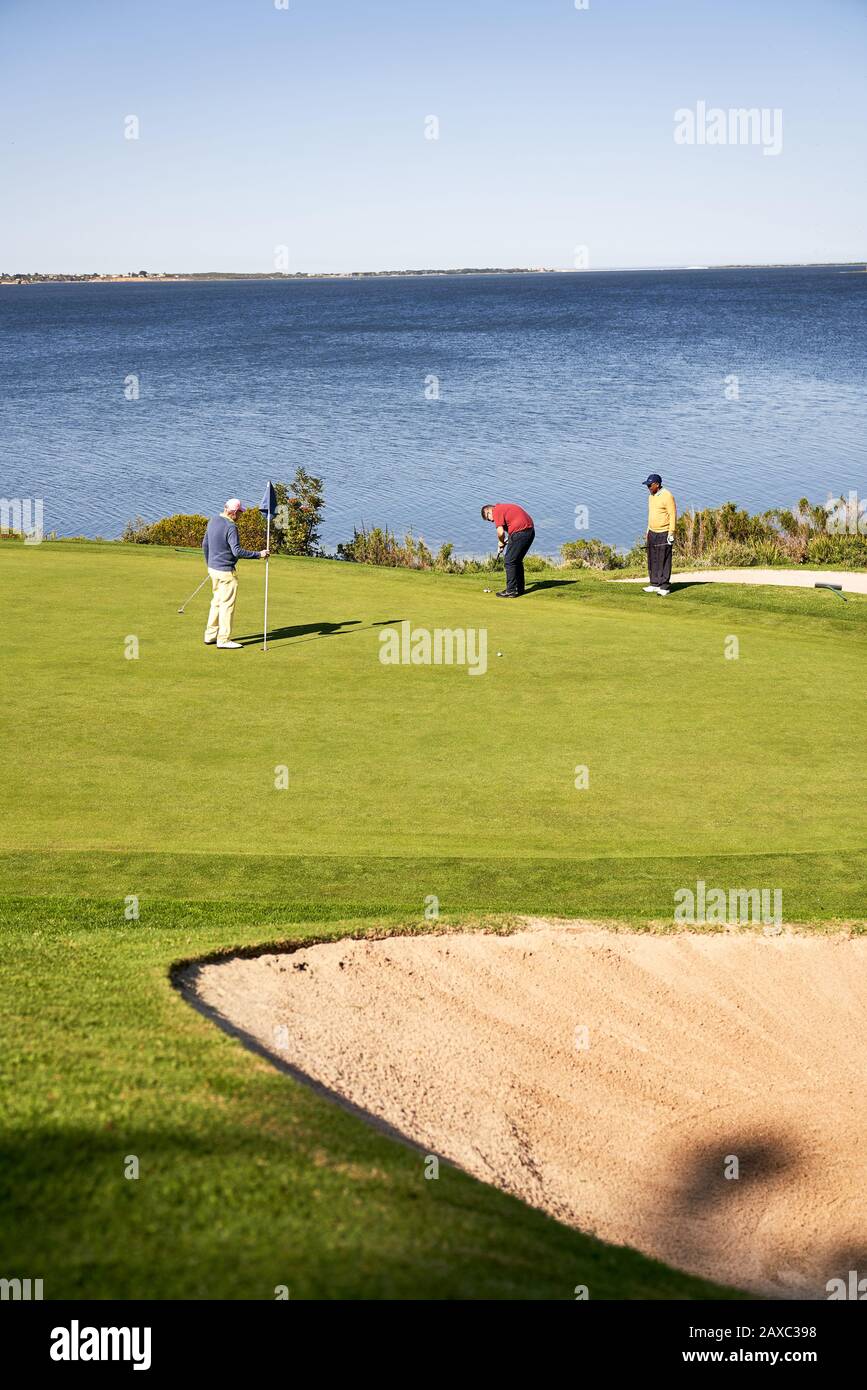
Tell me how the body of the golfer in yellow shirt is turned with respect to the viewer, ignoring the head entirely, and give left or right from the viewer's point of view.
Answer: facing the viewer and to the left of the viewer

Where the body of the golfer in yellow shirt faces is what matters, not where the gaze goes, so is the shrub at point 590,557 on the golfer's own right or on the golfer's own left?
on the golfer's own right

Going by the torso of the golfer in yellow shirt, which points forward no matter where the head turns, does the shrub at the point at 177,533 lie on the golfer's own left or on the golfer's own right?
on the golfer's own right

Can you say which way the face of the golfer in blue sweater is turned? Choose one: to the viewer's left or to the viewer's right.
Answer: to the viewer's right

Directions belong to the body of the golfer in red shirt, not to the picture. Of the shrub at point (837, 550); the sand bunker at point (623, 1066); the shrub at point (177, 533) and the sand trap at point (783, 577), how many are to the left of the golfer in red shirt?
1

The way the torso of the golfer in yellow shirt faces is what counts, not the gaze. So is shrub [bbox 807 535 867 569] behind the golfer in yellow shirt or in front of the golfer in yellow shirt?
behind

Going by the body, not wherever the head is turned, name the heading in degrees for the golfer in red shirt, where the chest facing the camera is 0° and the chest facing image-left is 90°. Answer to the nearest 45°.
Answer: approximately 90°

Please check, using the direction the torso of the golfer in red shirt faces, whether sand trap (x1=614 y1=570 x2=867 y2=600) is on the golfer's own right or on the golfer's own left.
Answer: on the golfer's own right
